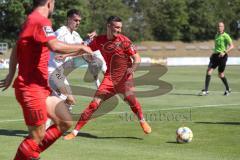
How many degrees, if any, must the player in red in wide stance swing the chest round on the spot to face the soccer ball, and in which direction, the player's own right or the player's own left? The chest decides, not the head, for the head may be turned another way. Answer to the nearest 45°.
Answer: approximately 45° to the player's own left

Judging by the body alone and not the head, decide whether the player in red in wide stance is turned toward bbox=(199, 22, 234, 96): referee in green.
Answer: no

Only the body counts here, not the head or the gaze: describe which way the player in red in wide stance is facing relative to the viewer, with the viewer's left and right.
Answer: facing the viewer
